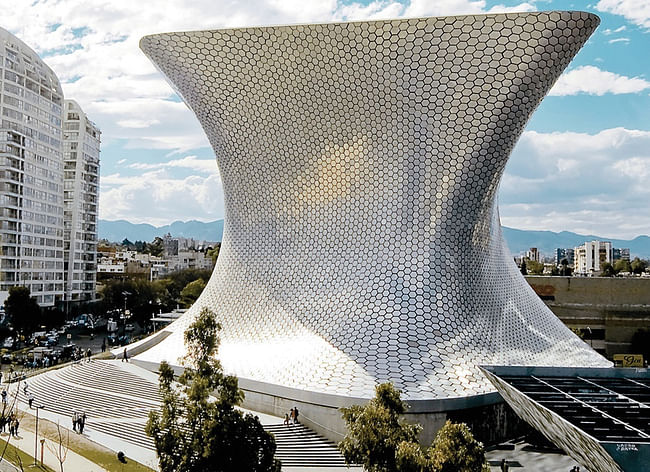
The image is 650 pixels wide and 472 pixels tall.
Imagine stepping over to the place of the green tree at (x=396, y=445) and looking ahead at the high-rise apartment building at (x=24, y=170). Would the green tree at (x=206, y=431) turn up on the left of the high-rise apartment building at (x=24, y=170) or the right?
left

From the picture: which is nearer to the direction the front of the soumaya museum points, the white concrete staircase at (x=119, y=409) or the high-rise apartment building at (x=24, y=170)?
the white concrete staircase

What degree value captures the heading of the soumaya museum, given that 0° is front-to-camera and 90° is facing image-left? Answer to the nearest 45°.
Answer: approximately 45°

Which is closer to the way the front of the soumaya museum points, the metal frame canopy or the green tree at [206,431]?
the green tree

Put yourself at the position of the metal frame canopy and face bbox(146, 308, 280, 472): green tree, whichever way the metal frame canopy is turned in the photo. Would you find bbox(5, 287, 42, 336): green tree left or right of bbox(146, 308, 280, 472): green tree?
right

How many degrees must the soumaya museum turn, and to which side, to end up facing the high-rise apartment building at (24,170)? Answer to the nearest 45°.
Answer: approximately 90° to its right
